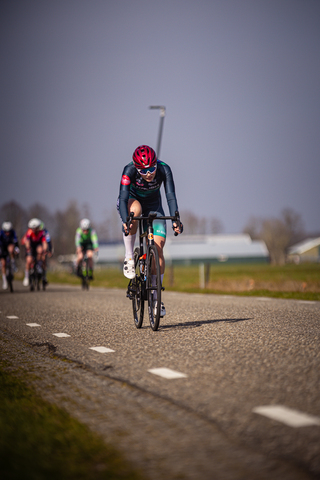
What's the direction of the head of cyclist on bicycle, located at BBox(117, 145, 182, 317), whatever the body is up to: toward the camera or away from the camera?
toward the camera

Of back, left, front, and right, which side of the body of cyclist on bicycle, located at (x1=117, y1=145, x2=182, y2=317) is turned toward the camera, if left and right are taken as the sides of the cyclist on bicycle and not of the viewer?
front

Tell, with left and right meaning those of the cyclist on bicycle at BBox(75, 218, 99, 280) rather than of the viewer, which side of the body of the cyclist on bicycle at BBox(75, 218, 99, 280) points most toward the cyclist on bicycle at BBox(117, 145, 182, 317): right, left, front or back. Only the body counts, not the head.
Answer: front

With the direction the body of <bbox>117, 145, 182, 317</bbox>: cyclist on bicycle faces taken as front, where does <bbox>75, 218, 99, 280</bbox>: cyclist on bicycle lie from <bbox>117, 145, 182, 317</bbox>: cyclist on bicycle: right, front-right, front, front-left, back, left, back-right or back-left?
back

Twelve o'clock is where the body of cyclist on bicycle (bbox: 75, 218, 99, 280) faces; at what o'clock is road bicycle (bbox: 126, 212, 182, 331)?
The road bicycle is roughly at 12 o'clock from the cyclist on bicycle.

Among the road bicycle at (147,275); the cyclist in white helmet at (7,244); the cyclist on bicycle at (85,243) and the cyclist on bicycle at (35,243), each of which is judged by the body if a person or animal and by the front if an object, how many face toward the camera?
4

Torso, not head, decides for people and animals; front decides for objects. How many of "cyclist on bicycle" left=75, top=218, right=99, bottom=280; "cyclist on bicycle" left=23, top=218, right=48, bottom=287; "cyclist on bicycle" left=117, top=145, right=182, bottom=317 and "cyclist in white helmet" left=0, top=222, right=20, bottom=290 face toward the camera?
4

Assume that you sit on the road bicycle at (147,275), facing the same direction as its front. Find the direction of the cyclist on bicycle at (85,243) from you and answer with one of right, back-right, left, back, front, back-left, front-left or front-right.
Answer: back

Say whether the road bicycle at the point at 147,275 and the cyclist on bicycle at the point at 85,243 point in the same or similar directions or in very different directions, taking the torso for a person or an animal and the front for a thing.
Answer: same or similar directions

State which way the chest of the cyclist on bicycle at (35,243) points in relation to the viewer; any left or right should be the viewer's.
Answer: facing the viewer

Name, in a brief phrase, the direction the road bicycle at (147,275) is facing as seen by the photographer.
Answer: facing the viewer

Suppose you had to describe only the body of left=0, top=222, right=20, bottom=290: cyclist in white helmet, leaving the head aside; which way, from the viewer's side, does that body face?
toward the camera

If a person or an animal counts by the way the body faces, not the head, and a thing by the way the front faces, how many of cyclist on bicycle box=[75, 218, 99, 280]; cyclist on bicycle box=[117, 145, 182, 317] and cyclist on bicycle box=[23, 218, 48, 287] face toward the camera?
3

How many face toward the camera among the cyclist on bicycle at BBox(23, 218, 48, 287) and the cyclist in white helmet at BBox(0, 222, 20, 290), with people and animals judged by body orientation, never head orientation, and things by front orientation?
2
